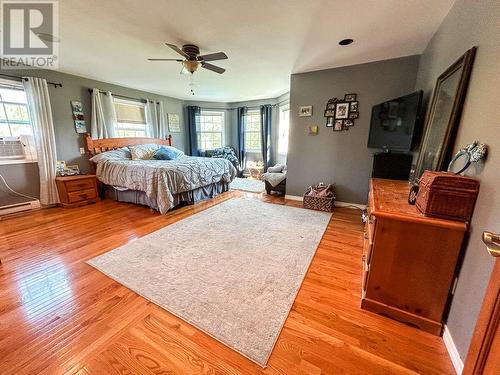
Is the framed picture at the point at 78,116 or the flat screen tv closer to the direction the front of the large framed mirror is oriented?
the framed picture

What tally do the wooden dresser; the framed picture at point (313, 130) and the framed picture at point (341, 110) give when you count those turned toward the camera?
2

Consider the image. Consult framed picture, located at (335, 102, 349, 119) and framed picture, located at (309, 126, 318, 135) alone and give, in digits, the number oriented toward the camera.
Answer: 2

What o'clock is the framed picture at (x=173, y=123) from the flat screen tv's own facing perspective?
The framed picture is roughly at 2 o'clock from the flat screen tv.

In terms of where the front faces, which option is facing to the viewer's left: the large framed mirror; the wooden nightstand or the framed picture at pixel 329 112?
the large framed mirror

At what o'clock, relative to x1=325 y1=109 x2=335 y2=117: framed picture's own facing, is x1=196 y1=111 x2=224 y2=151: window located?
The window is roughly at 4 o'clock from the framed picture.

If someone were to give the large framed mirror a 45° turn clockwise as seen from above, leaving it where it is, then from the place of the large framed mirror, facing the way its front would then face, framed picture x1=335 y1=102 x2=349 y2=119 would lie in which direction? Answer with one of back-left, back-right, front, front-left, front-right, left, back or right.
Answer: front

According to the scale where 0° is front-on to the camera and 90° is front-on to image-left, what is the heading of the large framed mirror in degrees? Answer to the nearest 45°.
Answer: approximately 90°

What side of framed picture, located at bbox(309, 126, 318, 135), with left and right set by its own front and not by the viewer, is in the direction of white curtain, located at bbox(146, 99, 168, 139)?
right

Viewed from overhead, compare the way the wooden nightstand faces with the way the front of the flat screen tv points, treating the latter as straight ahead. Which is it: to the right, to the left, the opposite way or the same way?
the opposite way
